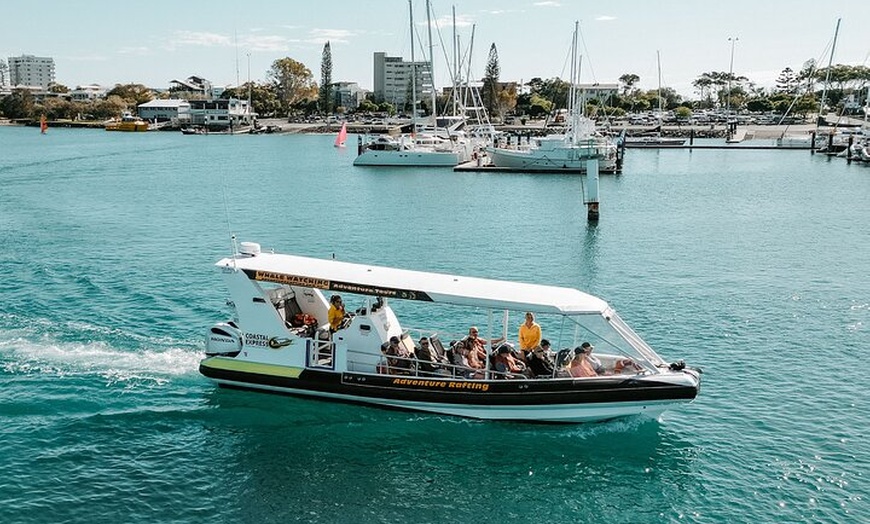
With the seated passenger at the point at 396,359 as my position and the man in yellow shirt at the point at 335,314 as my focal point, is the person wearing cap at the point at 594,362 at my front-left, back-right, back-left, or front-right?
back-right

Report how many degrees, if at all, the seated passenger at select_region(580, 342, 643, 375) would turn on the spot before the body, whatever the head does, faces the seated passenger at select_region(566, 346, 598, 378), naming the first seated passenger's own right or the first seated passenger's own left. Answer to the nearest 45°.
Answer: approximately 180°

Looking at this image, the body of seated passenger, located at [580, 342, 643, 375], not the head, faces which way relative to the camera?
to the viewer's right

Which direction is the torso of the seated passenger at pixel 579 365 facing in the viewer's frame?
to the viewer's right

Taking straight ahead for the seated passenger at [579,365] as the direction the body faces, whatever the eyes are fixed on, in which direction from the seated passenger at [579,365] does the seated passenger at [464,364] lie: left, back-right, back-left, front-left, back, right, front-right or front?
back

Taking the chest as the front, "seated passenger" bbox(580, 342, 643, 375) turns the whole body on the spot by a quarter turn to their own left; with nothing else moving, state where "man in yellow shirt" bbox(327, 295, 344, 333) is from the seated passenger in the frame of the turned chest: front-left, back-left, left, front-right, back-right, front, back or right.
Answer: left

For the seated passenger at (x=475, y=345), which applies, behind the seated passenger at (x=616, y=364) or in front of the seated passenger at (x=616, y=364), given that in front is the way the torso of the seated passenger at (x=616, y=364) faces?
behind

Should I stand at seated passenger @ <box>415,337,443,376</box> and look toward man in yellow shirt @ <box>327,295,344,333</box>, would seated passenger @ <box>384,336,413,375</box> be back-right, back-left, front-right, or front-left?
front-left

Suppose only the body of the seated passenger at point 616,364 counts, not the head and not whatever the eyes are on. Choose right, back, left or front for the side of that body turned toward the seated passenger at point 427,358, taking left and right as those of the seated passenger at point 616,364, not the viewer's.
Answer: back

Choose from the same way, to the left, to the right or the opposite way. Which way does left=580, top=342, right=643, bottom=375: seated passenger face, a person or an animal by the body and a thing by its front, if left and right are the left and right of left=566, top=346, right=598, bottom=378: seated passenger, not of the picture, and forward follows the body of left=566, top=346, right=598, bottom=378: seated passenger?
the same way

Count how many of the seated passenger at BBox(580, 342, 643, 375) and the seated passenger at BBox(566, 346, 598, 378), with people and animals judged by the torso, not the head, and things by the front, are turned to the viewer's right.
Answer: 2

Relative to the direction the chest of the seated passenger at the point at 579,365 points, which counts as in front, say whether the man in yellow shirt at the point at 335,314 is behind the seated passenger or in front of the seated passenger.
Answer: behind

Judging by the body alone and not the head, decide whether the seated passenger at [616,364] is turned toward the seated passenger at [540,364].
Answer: no

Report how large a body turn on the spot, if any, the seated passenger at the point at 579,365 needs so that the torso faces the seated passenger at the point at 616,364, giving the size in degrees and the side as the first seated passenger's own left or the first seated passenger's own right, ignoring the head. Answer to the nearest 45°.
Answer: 0° — they already face them

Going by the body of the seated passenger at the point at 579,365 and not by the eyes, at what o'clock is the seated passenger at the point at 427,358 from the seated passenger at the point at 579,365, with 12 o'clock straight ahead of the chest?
the seated passenger at the point at 427,358 is roughly at 6 o'clock from the seated passenger at the point at 579,365.
